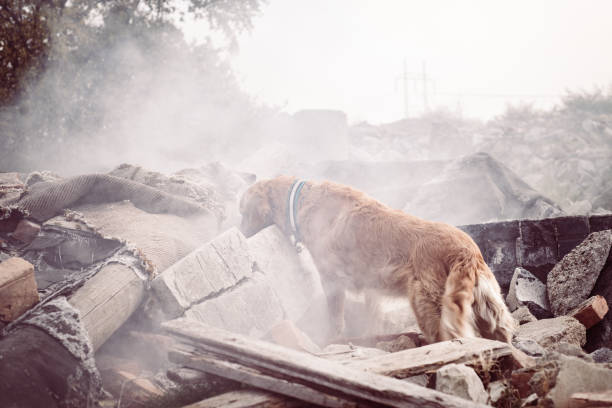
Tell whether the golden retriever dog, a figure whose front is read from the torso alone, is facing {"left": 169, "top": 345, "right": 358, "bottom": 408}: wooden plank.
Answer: no

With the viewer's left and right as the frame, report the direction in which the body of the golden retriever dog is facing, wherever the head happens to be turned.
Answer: facing away from the viewer and to the left of the viewer

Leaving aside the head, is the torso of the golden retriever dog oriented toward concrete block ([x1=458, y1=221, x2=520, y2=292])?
no

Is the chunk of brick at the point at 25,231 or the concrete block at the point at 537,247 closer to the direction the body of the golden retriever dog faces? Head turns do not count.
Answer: the chunk of brick

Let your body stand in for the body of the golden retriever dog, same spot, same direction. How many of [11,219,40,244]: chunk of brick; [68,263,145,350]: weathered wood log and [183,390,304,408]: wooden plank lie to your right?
0

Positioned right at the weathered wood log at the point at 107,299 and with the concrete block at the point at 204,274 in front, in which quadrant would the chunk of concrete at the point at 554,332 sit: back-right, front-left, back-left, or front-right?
front-right

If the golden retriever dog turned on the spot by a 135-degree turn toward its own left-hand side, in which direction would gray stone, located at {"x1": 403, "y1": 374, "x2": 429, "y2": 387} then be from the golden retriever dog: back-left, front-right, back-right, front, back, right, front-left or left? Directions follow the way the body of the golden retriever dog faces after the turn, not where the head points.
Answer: front

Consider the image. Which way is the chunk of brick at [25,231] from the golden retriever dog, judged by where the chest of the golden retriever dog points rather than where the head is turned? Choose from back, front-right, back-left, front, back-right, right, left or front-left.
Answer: front-left

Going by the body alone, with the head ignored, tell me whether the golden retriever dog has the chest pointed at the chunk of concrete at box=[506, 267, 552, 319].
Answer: no

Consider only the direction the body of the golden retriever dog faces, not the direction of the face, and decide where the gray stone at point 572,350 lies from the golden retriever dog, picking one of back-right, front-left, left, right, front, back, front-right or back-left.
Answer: back

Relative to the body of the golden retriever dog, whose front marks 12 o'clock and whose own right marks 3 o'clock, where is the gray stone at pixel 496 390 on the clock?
The gray stone is roughly at 7 o'clock from the golden retriever dog.

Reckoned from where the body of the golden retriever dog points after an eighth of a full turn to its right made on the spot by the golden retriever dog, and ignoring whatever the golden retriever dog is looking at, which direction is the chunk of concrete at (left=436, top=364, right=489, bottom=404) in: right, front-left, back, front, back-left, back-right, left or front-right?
back
